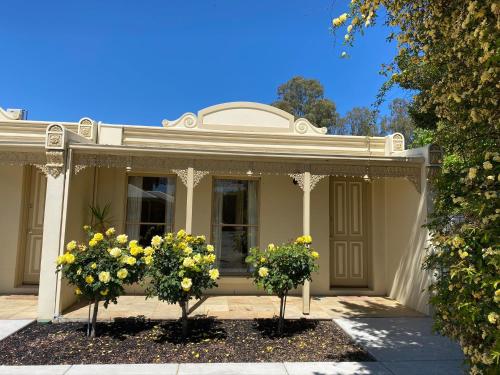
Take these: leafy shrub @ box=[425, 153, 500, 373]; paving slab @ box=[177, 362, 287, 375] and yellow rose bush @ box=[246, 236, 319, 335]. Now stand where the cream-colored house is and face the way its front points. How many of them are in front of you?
3

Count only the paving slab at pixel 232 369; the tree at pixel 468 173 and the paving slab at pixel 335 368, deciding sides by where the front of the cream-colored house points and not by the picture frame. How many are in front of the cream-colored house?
3

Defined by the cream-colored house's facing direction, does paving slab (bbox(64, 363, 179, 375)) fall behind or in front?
in front

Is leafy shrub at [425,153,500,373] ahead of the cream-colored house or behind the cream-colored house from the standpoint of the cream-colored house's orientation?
ahead

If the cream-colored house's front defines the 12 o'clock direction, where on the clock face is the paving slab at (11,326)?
The paving slab is roughly at 2 o'clock from the cream-colored house.

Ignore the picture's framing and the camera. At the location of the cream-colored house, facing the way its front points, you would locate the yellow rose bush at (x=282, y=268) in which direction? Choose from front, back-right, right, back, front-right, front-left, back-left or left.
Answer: front

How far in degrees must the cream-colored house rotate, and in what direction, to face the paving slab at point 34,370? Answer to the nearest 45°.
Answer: approximately 45° to its right

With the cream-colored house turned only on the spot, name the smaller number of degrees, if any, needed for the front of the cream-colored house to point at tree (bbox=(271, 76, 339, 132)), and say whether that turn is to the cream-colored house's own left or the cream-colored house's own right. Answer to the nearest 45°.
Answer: approximately 180°

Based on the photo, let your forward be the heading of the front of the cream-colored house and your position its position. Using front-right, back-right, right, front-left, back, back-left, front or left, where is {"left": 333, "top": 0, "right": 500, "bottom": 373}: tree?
front

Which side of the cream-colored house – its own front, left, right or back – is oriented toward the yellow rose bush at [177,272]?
front

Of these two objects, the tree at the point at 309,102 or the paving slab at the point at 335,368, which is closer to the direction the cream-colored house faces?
the paving slab

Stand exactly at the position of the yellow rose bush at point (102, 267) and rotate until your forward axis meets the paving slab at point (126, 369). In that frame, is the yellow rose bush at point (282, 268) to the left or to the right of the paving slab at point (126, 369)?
left

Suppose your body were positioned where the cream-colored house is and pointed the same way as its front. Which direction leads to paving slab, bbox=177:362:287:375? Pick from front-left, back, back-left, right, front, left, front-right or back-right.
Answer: front

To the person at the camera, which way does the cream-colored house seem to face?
facing the viewer
